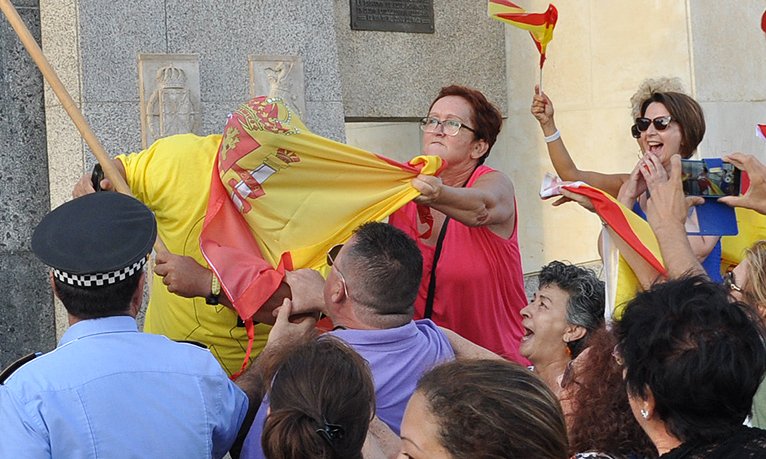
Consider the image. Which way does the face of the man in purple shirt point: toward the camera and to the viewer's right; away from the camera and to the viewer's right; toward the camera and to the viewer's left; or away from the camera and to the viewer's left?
away from the camera and to the viewer's left

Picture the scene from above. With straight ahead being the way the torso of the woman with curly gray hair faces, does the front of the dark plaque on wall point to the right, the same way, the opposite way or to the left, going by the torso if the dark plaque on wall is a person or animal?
to the left

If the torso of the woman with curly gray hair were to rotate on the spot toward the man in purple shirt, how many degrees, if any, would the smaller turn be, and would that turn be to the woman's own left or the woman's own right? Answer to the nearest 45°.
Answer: approximately 45° to the woman's own left

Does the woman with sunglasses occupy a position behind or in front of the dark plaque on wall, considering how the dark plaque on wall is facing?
in front

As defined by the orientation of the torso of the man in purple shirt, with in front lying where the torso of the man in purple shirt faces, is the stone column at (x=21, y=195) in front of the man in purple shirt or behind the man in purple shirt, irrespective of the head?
in front

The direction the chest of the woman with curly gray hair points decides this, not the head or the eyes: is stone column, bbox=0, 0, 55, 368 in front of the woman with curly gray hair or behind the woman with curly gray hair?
in front

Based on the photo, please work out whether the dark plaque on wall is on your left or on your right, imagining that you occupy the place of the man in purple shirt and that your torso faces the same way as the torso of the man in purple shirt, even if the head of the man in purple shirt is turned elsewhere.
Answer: on your right

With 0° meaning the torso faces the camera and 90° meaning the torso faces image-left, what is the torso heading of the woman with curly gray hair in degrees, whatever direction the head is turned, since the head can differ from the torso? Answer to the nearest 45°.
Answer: approximately 90°

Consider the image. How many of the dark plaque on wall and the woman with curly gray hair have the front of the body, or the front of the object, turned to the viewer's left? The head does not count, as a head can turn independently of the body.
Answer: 1

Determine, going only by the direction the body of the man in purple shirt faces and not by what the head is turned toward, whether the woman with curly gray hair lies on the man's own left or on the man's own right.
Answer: on the man's own right

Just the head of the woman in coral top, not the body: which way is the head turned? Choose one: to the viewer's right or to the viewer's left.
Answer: to the viewer's left

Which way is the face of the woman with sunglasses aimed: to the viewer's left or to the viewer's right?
to the viewer's left
